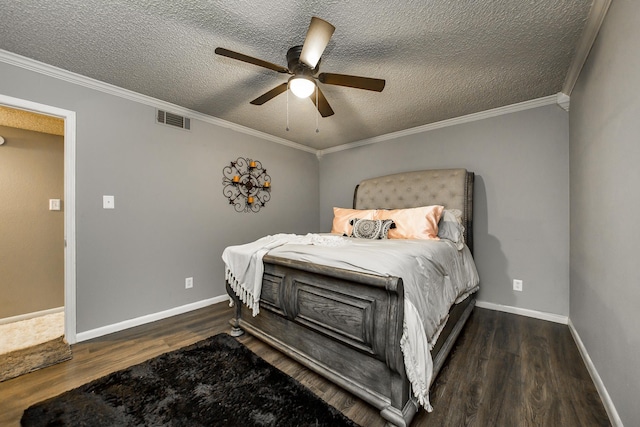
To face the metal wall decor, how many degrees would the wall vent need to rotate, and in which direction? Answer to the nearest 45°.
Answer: approximately 45° to its left

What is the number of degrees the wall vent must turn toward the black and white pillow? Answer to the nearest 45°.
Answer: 0° — it already faces it

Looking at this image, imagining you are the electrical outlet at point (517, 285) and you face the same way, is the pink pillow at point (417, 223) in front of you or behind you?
in front

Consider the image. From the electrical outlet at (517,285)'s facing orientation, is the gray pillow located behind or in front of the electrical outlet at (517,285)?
in front

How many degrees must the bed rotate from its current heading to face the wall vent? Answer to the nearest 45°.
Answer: approximately 90° to its right

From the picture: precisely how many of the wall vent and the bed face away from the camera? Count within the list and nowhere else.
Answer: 0

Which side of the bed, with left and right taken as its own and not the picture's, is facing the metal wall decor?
right

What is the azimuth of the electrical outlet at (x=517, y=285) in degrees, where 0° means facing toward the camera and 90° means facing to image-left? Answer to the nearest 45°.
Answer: approximately 0°

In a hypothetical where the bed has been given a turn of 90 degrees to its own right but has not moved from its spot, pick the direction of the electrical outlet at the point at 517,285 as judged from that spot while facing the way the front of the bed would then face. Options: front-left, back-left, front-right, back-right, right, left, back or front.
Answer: right

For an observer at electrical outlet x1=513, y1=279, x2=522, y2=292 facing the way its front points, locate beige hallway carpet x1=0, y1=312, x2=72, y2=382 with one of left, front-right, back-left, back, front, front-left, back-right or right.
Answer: front-right

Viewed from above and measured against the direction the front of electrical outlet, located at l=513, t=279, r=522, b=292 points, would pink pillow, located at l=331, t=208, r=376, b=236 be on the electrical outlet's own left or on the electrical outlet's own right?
on the electrical outlet's own right

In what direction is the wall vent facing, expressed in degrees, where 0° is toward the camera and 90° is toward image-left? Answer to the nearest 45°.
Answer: approximately 315°

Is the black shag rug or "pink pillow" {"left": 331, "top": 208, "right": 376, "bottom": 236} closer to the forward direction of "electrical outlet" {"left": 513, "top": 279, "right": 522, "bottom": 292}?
the black shag rug
